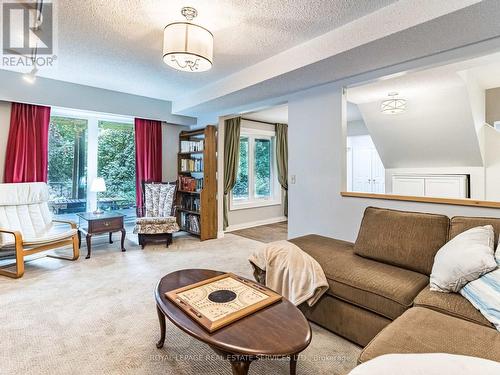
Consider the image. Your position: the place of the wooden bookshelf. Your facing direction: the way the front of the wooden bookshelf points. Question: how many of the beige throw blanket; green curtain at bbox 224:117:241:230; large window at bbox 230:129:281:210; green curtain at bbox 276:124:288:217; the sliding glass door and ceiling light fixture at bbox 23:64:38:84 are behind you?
3

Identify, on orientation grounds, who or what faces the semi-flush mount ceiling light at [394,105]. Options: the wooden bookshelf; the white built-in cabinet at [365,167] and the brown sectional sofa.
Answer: the white built-in cabinet

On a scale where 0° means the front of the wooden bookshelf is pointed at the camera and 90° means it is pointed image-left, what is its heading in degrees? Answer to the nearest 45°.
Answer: approximately 45°

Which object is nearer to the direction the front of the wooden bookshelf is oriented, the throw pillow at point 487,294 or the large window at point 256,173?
the throw pillow

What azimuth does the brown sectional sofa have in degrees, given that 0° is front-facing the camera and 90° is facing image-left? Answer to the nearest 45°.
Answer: approximately 45°

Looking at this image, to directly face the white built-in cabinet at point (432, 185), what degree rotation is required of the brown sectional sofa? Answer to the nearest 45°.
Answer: approximately 135° to its right

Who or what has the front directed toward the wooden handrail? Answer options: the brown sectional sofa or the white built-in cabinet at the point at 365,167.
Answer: the white built-in cabinet

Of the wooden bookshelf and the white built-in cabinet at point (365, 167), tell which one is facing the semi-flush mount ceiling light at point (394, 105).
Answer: the white built-in cabinet

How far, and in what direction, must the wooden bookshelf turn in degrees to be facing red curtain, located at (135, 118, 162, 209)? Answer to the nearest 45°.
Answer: approximately 45° to its right

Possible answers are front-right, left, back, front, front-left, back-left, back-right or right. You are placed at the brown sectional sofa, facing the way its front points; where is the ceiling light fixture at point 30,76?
front-right

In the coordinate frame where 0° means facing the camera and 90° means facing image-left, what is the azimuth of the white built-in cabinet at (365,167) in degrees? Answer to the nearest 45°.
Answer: approximately 0°

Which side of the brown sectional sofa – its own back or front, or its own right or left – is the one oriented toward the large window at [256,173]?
right

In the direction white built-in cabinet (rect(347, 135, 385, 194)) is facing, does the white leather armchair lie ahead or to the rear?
ahead

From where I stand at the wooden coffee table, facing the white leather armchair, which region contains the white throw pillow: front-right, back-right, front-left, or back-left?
back-right
